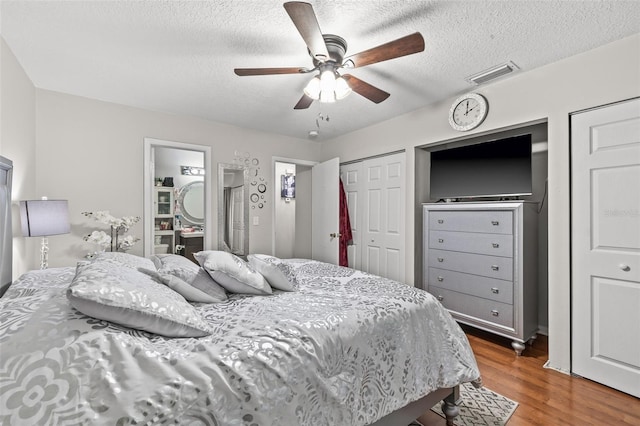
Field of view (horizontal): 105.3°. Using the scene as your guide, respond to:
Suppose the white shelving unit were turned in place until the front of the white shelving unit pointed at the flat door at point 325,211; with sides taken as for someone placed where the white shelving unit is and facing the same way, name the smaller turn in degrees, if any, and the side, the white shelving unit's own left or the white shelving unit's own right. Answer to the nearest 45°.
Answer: approximately 90° to the white shelving unit's own left

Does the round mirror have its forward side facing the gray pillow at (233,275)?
yes

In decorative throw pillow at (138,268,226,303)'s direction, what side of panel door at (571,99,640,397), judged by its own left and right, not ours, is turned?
front

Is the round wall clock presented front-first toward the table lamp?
yes

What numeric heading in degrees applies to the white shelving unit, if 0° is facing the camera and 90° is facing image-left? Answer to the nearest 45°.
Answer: approximately 0°

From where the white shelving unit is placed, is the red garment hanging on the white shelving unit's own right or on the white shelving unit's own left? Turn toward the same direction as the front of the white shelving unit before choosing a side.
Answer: on the white shelving unit's own left

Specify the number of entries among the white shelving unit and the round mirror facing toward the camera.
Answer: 2

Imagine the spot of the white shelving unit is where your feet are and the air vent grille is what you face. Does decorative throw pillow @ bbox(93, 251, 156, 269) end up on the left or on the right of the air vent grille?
right

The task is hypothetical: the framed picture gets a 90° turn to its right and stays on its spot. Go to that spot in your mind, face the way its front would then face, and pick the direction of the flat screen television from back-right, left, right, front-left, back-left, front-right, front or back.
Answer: back-left

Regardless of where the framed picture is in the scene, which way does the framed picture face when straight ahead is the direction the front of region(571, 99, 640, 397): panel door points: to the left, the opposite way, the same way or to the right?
to the left

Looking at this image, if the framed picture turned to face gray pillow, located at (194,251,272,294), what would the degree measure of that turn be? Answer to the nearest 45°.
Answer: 0° — it already faces it

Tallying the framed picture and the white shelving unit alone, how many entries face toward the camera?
2

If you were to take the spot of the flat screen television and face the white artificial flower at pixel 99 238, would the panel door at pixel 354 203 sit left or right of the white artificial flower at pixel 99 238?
right

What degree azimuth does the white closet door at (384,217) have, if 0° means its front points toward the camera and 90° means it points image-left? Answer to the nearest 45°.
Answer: approximately 45°

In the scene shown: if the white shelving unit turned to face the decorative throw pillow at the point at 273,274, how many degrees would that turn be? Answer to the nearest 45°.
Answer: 0° — it already faces it

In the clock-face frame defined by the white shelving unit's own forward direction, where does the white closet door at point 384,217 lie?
The white closet door is roughly at 10 o'clock from the white shelving unit.
